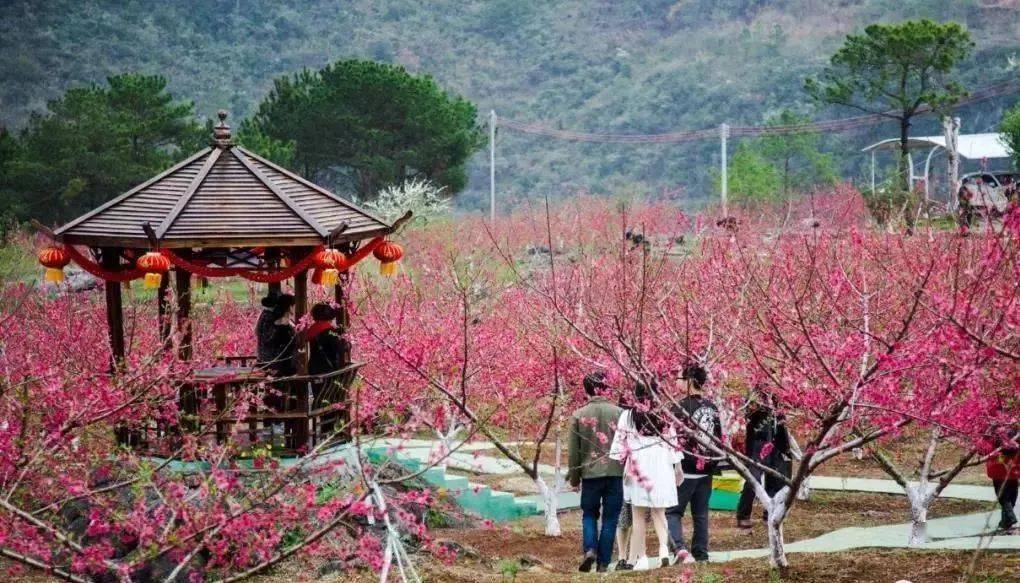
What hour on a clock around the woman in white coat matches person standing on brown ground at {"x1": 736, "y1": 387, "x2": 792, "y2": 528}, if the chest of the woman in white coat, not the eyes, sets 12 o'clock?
The person standing on brown ground is roughly at 1 o'clock from the woman in white coat.

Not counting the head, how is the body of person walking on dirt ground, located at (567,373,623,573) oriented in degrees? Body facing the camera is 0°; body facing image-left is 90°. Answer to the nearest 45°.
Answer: approximately 180°

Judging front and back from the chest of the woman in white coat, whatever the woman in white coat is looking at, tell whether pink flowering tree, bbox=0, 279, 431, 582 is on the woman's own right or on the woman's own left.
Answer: on the woman's own left

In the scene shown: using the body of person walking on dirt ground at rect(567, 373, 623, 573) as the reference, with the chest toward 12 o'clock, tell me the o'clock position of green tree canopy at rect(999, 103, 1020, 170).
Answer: The green tree canopy is roughly at 1 o'clock from the person walking on dirt ground.

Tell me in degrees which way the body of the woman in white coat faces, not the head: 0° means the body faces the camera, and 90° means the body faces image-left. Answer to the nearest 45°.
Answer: approximately 180°

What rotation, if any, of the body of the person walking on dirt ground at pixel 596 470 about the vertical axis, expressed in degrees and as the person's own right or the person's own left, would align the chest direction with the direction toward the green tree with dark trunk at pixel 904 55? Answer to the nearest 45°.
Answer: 0° — they already face it

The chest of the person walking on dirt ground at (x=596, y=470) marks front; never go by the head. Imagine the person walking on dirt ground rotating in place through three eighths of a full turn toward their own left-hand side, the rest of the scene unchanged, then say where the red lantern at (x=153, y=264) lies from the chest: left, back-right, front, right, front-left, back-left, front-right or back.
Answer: front-right

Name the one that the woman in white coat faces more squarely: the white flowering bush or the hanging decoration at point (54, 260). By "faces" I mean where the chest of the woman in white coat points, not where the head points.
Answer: the white flowering bush
